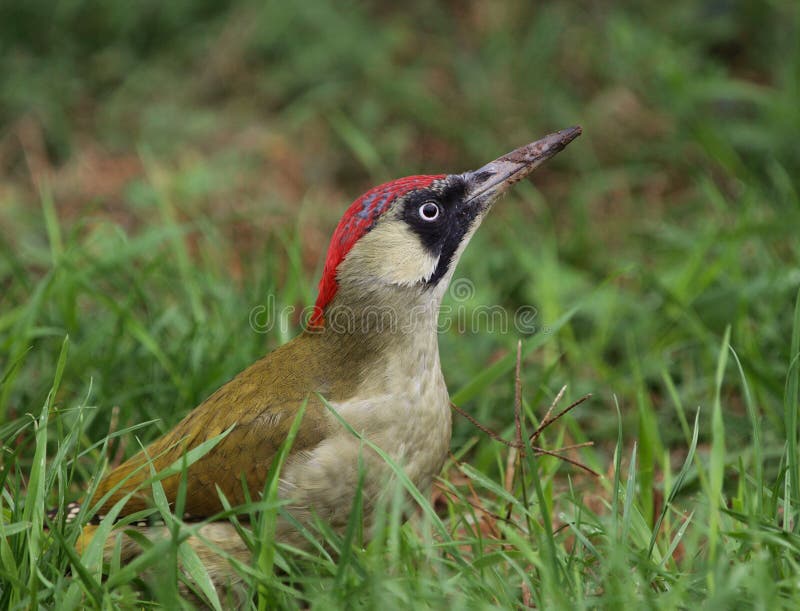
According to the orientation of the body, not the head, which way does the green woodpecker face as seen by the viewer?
to the viewer's right
